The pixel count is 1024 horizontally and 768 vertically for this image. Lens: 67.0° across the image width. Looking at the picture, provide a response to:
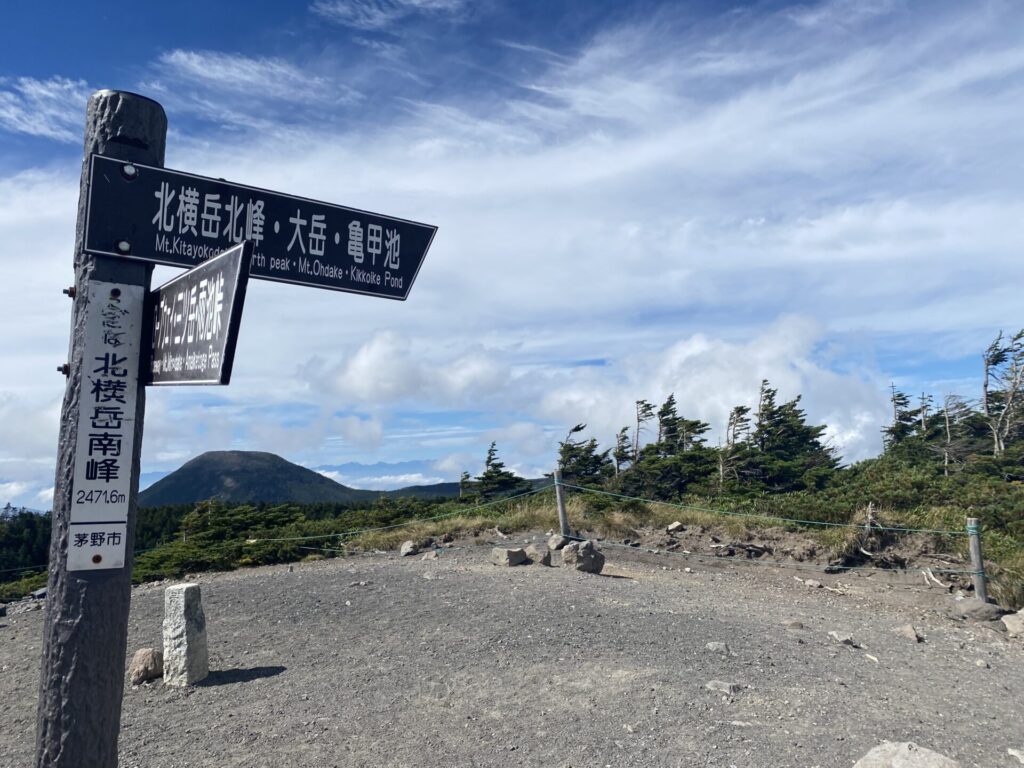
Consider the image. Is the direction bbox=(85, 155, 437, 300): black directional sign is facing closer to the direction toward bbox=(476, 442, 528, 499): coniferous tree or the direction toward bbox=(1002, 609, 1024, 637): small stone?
the small stone

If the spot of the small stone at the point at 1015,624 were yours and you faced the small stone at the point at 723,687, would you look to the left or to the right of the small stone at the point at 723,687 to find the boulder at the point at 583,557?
right

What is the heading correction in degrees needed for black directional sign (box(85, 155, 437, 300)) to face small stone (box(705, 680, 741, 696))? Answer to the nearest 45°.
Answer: approximately 90° to its left

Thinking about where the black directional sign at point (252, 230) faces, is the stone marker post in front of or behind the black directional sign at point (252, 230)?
behind

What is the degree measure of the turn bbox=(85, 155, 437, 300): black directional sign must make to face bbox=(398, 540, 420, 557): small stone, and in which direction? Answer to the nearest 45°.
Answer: approximately 135° to its left

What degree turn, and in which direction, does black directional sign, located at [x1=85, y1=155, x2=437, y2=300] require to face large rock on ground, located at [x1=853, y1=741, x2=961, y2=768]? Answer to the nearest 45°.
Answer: approximately 45° to its left
